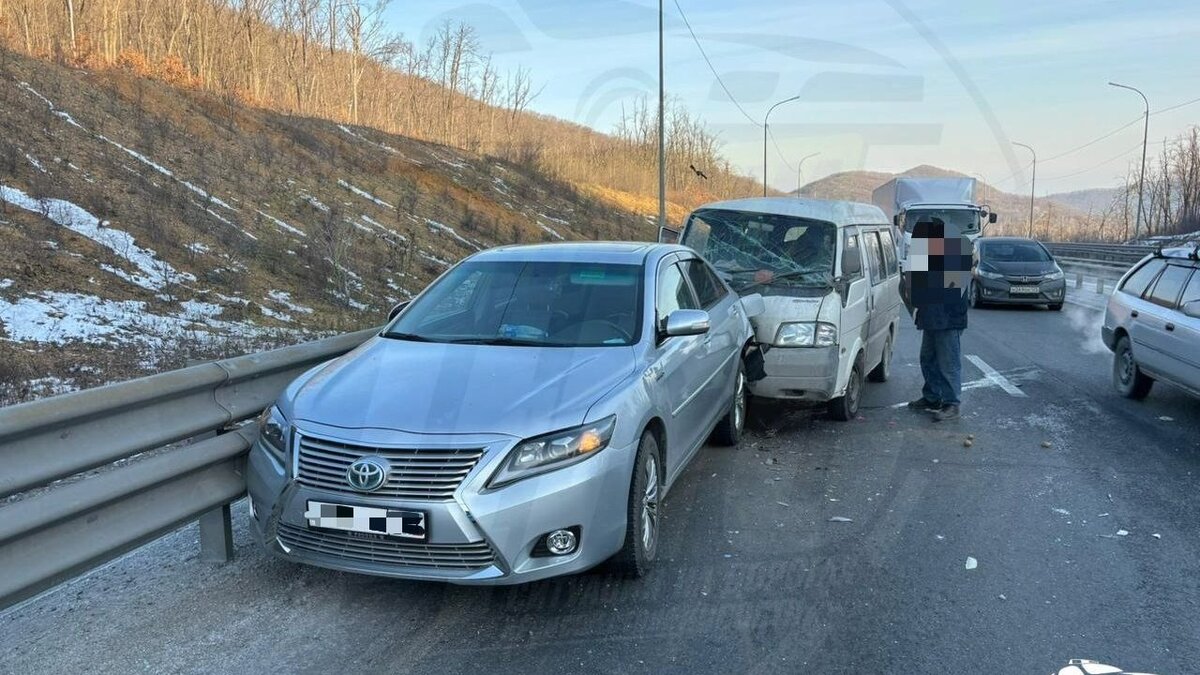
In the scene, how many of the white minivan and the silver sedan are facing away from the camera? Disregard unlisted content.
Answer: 0

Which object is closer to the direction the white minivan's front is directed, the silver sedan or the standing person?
the silver sedan

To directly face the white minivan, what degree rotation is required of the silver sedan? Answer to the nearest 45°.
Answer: approximately 180°

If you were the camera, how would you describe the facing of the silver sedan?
facing the viewer and to the left of the viewer

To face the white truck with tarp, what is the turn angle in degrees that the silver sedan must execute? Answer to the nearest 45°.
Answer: approximately 180°

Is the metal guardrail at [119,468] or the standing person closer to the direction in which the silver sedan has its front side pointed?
the metal guardrail

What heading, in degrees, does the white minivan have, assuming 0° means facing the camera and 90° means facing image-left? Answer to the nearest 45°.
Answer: approximately 45°

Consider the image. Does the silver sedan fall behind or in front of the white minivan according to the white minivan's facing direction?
in front

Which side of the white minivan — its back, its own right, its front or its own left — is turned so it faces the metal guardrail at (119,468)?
front

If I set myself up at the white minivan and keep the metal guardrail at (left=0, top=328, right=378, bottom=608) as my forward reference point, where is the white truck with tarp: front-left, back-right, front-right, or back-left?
back-right

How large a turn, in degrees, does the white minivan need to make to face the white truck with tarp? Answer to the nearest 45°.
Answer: approximately 135° to its right
